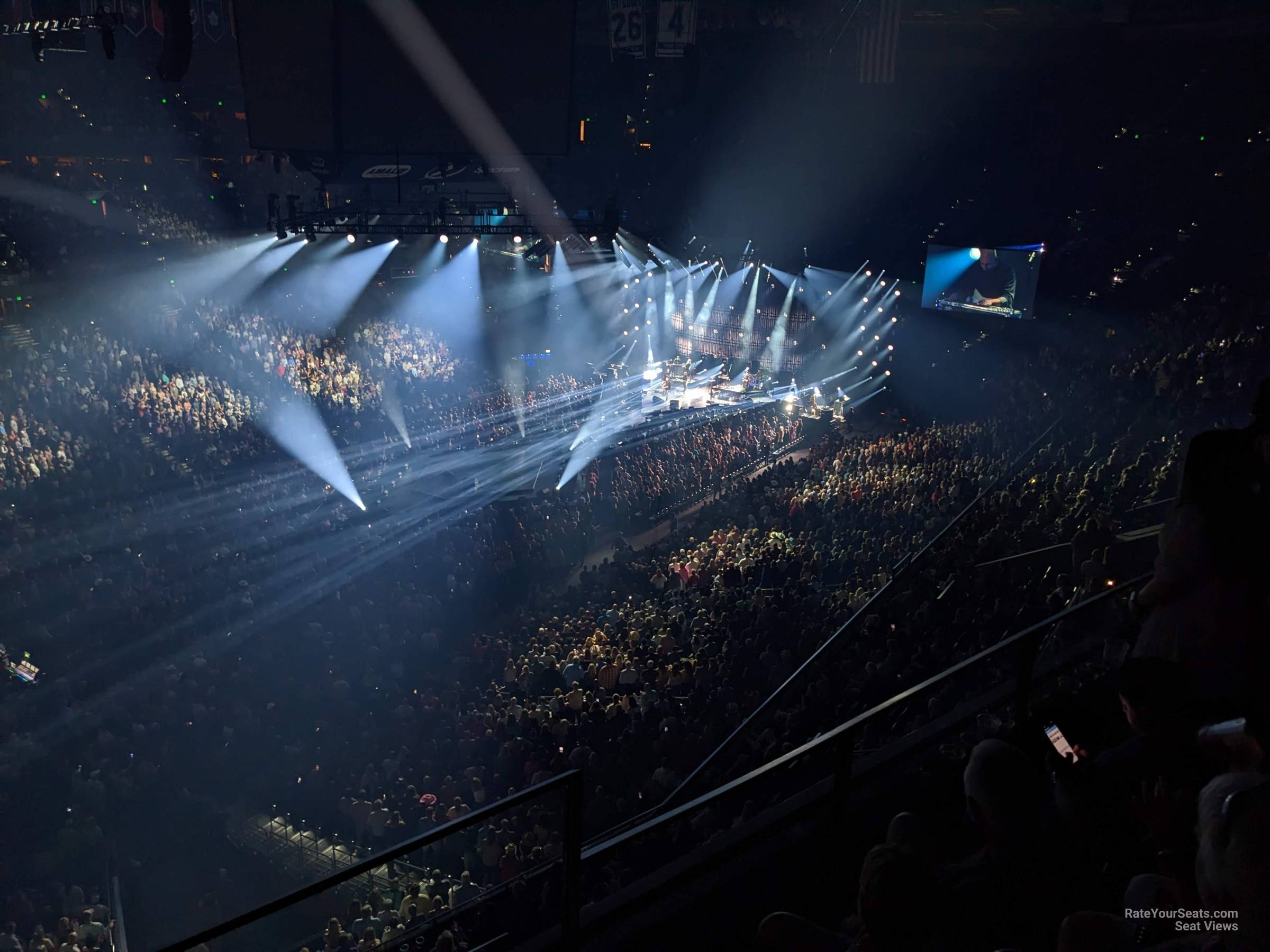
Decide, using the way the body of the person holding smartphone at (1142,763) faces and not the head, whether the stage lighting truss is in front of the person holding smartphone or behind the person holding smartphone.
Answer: in front

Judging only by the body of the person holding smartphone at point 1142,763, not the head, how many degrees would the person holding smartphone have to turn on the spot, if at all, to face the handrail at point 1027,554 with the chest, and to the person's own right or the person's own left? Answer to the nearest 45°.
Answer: approximately 45° to the person's own right

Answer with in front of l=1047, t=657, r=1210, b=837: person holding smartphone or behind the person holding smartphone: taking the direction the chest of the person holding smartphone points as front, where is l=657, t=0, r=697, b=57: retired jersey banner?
in front

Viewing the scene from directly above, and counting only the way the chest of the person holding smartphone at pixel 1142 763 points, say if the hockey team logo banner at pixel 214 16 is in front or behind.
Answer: in front

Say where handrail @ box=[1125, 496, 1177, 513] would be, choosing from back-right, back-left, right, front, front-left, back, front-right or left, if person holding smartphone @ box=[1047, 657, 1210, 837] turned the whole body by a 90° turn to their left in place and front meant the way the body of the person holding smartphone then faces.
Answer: back-right

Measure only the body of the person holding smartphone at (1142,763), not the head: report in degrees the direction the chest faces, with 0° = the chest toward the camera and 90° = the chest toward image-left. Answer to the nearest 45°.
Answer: approximately 135°

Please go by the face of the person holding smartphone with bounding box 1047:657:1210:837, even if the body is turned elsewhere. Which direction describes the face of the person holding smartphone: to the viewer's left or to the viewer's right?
to the viewer's left
